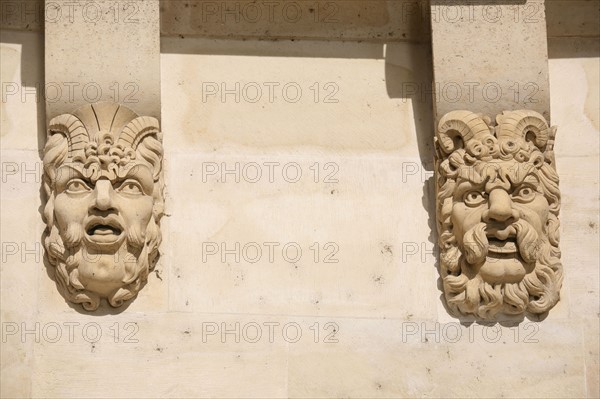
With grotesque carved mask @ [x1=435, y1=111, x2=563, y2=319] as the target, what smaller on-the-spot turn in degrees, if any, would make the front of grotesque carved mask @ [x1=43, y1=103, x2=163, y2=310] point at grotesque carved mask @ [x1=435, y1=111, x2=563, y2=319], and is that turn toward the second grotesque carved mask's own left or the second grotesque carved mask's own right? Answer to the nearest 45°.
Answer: approximately 90° to the second grotesque carved mask's own left

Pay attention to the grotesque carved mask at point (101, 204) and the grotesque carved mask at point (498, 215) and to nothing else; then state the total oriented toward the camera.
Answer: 2

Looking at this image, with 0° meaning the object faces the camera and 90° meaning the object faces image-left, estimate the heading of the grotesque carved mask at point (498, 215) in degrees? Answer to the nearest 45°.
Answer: approximately 0°

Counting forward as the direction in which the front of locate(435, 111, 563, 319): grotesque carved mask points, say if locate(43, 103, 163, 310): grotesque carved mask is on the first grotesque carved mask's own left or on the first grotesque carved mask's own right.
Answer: on the first grotesque carved mask's own right
